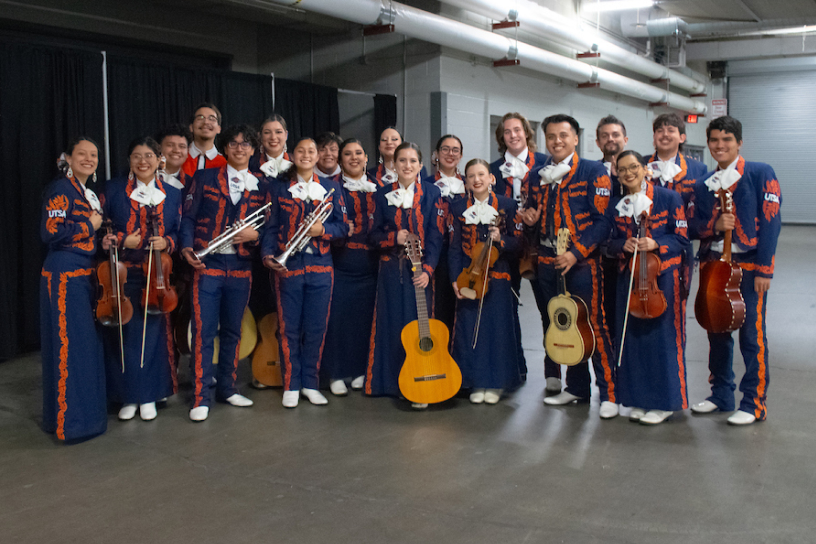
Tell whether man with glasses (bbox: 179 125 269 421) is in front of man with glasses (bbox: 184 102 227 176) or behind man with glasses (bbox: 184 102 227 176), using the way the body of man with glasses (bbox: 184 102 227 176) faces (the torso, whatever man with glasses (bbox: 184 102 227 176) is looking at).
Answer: in front

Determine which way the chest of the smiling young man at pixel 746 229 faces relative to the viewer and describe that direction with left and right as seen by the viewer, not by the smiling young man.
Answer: facing the viewer and to the left of the viewer

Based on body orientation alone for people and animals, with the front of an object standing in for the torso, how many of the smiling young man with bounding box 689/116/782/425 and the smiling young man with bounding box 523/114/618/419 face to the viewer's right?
0

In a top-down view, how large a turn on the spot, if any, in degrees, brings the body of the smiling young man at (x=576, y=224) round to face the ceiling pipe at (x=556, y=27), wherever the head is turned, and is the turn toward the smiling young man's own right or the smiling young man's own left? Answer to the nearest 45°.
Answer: approximately 135° to the smiling young man's own right

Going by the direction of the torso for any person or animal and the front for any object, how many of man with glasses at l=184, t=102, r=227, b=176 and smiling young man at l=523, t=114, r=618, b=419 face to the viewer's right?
0

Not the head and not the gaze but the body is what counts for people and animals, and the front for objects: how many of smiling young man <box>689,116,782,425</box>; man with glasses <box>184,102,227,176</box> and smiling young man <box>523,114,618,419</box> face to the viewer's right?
0

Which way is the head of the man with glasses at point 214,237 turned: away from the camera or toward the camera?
toward the camera

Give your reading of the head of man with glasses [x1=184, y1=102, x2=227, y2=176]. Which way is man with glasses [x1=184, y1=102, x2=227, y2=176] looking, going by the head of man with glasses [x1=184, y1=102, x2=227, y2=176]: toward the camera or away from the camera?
toward the camera

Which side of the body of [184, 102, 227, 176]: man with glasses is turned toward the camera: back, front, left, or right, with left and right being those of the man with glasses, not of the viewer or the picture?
front

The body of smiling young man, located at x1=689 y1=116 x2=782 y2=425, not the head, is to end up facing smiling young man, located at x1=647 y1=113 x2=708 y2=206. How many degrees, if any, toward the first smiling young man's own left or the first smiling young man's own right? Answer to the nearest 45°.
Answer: approximately 90° to the first smiling young man's own right
